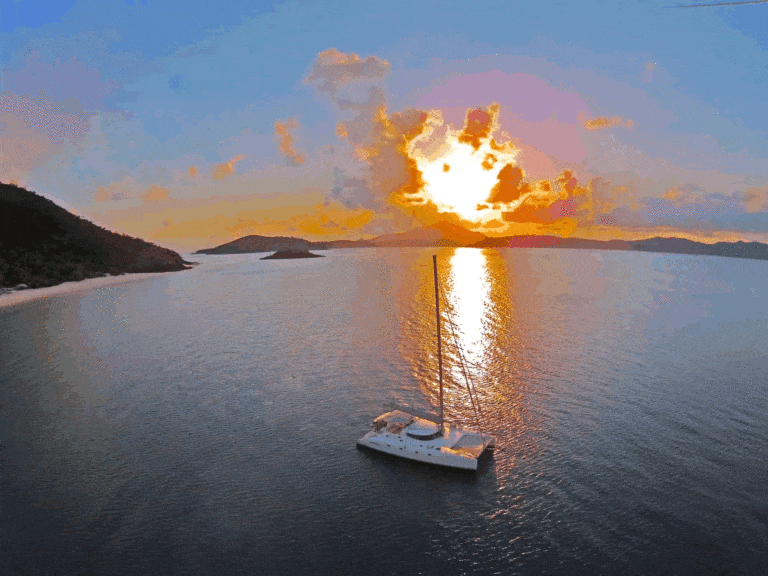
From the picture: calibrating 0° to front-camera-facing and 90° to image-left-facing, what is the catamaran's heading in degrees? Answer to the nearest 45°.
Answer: approximately 315°
